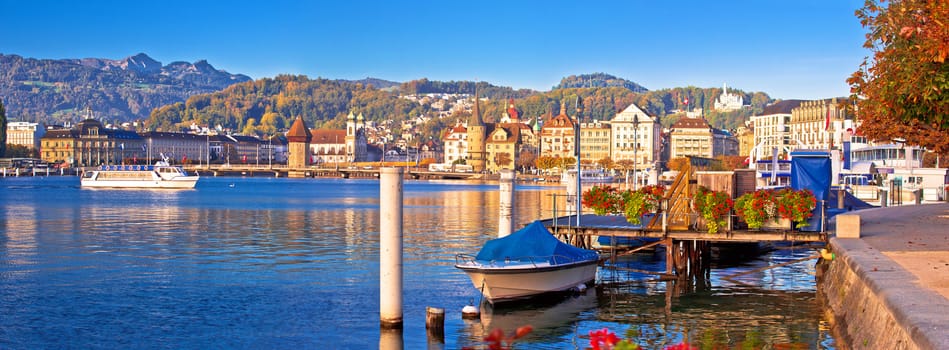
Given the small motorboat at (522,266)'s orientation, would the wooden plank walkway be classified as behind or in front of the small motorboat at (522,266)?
behind

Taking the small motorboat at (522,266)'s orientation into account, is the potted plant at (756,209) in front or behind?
behind

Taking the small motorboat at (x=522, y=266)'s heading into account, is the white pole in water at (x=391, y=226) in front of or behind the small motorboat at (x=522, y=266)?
in front

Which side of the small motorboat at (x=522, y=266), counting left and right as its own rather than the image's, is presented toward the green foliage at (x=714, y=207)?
back

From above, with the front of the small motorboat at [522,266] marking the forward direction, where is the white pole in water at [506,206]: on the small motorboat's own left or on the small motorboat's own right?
on the small motorboat's own right

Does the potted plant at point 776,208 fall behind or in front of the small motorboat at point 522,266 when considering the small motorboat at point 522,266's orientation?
behind

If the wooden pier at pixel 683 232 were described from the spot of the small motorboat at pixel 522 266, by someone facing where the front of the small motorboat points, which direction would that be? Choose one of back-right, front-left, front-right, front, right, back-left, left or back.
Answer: back

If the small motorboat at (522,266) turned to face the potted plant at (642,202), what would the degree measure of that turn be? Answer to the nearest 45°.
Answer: approximately 180°

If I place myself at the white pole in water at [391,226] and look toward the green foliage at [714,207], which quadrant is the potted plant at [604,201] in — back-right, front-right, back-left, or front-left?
front-left

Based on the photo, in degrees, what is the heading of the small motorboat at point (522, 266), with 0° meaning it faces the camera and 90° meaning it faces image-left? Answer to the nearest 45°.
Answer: approximately 45°

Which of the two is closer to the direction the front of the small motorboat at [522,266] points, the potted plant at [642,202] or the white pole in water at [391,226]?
the white pole in water
